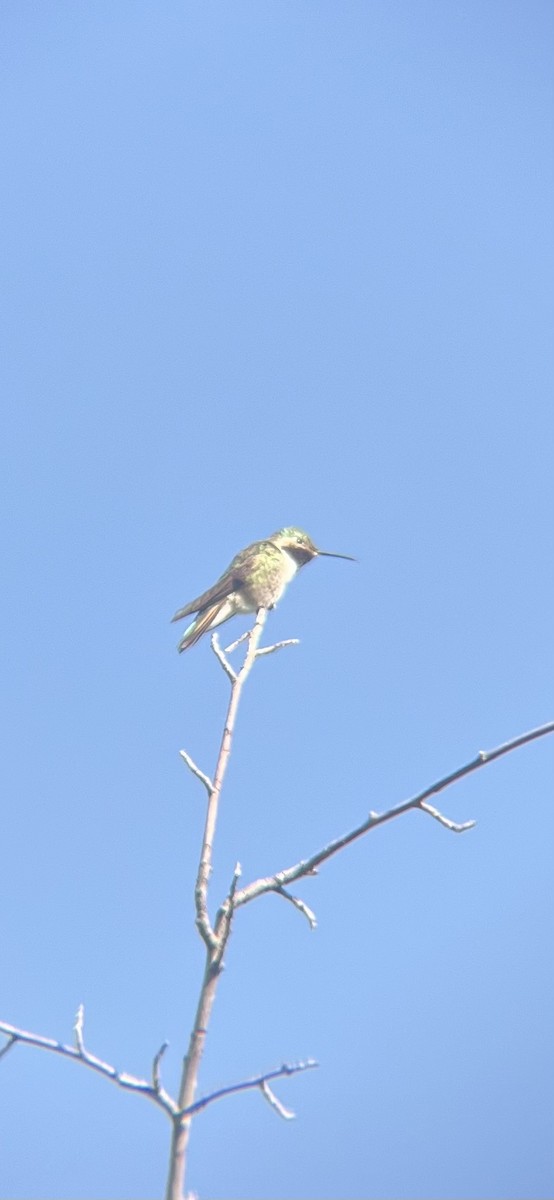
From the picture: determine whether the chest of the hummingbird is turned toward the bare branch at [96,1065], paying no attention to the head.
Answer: no

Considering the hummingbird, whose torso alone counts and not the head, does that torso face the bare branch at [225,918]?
no

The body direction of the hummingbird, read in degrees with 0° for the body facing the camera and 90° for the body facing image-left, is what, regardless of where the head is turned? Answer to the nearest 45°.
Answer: approximately 270°
